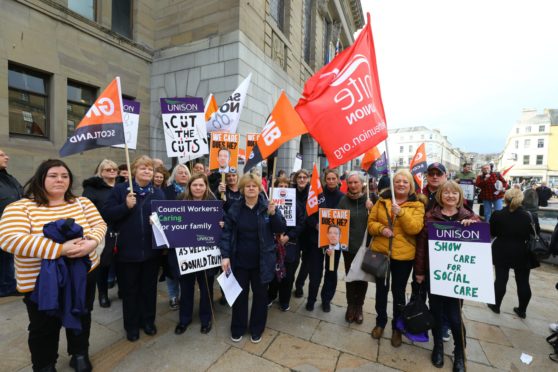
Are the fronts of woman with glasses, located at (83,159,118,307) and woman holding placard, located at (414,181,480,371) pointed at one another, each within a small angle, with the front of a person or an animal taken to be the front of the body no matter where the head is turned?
no

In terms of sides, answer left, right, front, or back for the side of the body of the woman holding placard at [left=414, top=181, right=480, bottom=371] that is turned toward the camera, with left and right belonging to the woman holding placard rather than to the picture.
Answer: front

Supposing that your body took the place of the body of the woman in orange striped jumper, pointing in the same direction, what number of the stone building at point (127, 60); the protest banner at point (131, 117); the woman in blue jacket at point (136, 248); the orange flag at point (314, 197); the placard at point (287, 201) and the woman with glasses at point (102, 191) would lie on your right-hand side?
0

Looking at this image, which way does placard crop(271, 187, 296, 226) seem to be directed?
toward the camera

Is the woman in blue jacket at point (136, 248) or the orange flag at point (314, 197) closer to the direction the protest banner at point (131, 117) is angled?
the woman in blue jacket

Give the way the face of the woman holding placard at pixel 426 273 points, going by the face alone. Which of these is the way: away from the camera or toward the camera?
toward the camera

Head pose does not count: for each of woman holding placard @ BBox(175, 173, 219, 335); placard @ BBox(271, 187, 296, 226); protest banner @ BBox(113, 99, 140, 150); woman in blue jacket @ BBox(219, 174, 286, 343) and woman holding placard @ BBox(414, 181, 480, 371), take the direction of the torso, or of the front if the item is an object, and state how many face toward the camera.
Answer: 5

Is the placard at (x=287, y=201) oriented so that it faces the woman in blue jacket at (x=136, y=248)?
no

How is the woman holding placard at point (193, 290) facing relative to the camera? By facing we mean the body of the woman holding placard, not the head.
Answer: toward the camera

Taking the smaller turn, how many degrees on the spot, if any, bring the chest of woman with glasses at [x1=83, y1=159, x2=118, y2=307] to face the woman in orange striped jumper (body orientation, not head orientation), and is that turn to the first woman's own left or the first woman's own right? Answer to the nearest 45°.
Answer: approximately 45° to the first woman's own right

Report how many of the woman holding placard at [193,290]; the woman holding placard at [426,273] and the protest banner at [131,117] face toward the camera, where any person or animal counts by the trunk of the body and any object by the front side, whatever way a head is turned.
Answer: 3

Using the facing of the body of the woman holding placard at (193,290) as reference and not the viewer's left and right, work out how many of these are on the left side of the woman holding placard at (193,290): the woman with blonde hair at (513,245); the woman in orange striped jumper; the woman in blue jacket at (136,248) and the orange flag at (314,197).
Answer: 2

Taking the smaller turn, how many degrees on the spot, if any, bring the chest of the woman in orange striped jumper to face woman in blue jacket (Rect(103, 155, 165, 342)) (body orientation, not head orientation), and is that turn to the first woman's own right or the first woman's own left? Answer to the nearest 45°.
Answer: approximately 90° to the first woman's own left
